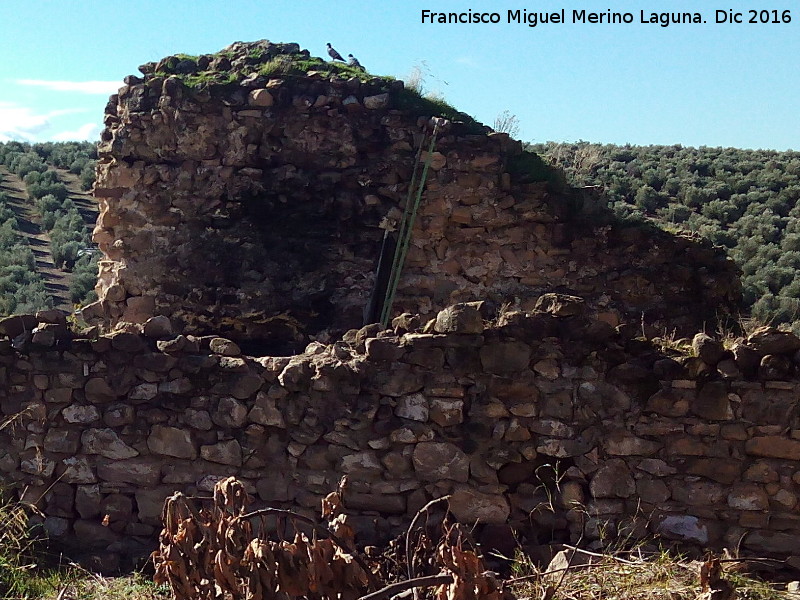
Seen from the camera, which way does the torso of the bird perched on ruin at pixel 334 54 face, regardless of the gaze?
to the viewer's left

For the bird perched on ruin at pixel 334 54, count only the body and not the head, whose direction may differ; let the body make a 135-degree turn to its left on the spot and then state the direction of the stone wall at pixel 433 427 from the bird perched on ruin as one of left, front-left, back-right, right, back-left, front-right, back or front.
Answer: front-right
